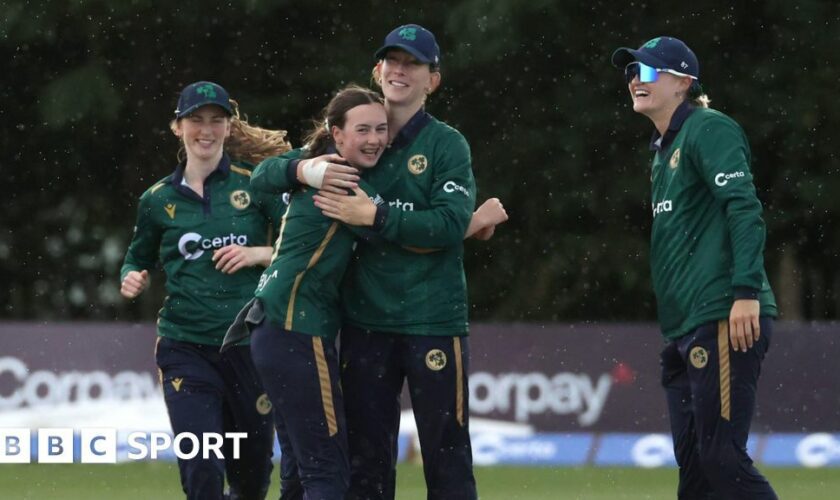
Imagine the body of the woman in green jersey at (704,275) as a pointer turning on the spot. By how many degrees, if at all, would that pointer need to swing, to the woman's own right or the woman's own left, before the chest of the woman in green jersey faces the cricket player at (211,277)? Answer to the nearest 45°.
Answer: approximately 45° to the woman's own right

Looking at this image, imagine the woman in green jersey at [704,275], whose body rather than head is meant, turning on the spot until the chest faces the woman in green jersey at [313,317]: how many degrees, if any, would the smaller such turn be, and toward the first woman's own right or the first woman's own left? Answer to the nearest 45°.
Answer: approximately 45° to the first woman's own right

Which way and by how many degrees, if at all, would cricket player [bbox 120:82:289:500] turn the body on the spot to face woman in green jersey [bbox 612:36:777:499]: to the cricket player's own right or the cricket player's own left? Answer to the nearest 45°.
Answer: approximately 45° to the cricket player's own left

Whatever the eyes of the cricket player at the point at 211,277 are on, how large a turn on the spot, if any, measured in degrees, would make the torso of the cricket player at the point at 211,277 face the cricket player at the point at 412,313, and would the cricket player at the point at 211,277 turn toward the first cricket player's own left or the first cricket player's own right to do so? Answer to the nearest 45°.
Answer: approximately 45° to the first cricket player's own left

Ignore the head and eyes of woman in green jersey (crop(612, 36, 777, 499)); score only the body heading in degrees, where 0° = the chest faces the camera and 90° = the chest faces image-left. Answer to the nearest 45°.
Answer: approximately 45°
